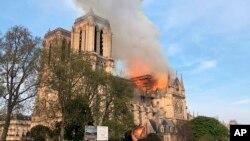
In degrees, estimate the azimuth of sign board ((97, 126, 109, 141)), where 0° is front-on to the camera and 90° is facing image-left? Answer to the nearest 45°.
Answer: approximately 0°

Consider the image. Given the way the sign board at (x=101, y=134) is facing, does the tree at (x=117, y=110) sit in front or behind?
behind

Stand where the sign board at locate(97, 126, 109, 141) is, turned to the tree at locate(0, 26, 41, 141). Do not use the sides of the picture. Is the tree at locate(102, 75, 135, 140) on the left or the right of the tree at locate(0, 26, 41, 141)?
right

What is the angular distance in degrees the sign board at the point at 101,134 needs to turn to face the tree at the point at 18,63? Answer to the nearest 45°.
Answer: approximately 135° to its right

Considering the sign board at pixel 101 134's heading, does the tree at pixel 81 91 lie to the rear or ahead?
to the rear

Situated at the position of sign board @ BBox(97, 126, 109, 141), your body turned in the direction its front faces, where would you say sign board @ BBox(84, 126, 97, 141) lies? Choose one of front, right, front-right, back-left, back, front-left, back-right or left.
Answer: back-right
